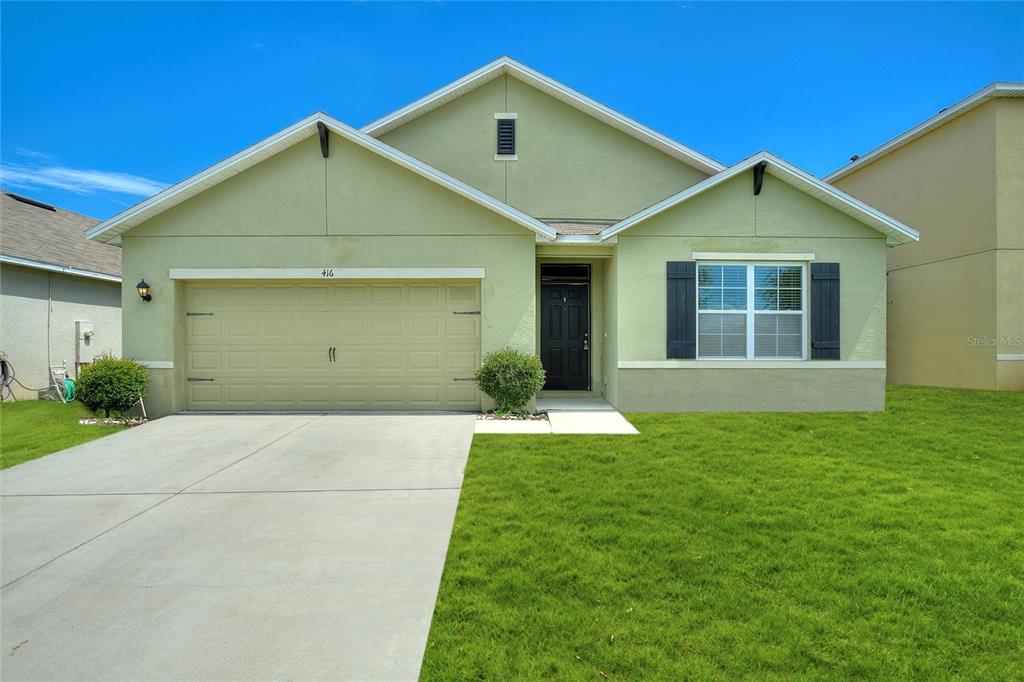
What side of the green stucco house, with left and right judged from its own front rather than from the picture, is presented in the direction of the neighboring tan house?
left

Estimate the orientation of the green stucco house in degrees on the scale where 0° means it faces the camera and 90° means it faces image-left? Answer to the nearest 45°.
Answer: approximately 0°

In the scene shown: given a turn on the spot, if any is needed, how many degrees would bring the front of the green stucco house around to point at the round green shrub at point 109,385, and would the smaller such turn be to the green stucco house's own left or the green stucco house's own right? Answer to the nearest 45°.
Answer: approximately 90° to the green stucco house's own right

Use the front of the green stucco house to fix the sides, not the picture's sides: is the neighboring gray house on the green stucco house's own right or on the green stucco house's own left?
on the green stucco house's own right
